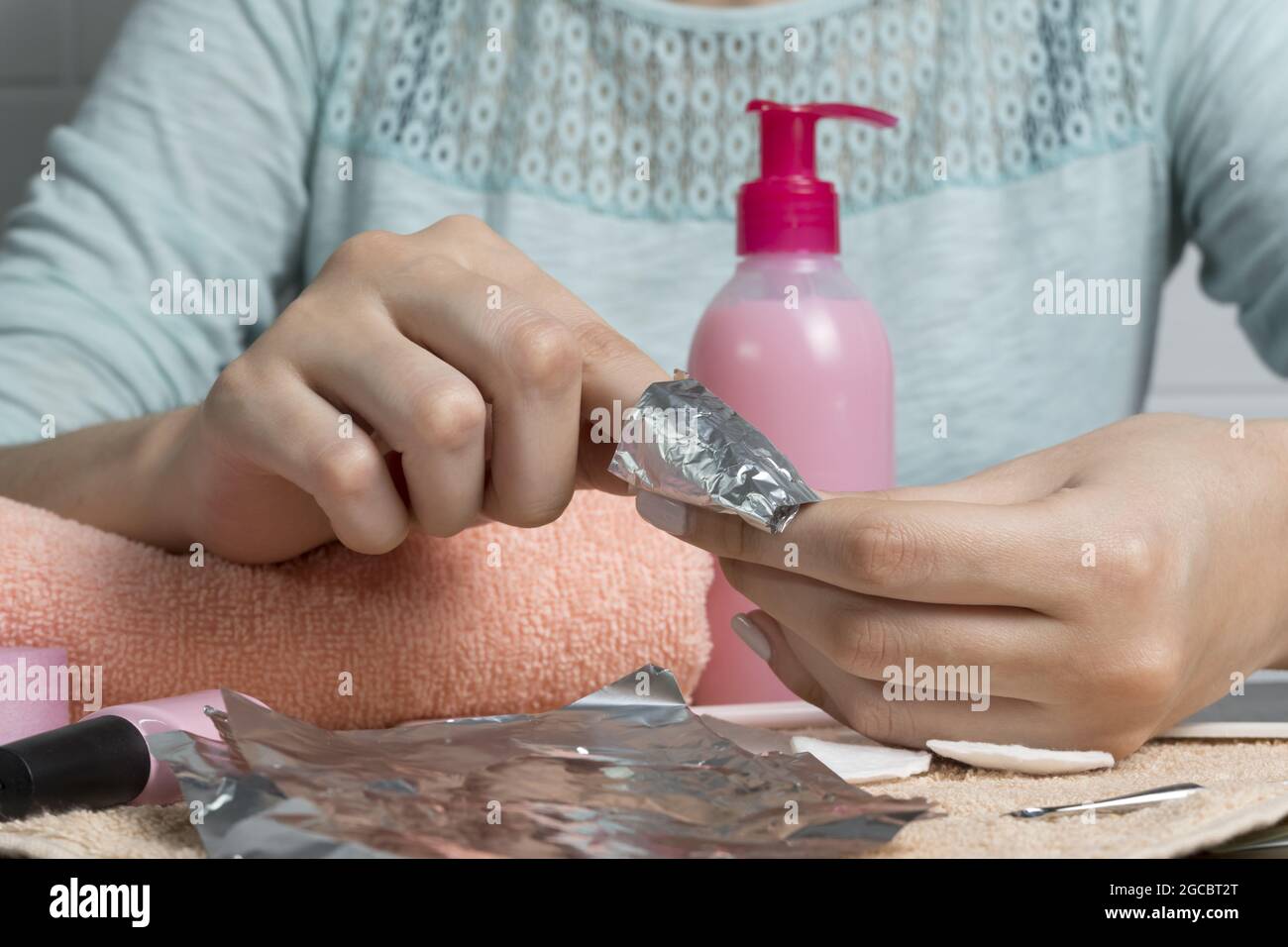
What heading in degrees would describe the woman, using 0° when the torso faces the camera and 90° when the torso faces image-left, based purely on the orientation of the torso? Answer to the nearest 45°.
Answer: approximately 0°
